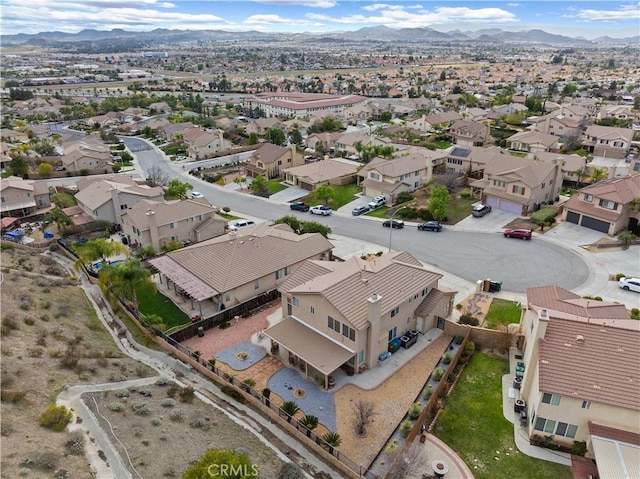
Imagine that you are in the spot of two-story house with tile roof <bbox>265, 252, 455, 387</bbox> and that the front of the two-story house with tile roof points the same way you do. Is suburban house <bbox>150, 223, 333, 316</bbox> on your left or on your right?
on your left

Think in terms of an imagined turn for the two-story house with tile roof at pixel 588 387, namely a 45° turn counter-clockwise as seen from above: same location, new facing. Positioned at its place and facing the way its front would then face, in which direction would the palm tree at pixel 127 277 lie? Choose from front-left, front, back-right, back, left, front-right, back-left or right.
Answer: front-left

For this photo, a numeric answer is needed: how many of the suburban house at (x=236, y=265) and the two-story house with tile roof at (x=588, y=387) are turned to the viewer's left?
0

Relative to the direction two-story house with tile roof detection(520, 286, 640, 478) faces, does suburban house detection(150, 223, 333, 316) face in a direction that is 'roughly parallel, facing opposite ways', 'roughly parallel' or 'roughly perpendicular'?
roughly parallel

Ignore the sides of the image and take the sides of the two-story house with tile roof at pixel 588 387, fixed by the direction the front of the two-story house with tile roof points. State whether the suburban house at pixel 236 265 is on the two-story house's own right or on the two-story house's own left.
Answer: on the two-story house's own left

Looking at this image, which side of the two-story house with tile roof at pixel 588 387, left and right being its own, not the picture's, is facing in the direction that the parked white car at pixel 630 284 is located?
front

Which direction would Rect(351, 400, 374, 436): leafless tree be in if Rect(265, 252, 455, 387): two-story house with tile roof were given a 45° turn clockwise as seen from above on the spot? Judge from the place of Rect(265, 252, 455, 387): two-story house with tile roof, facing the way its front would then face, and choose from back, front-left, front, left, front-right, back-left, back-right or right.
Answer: right

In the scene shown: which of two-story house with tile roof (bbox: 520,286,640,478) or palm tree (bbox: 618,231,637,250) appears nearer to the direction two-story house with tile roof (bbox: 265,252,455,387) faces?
the palm tree

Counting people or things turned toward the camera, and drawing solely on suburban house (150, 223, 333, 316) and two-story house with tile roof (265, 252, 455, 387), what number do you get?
0

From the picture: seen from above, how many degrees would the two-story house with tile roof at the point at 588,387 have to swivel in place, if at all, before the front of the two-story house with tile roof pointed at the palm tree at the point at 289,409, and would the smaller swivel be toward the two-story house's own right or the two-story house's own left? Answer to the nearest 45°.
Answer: approximately 135° to the two-story house's own left

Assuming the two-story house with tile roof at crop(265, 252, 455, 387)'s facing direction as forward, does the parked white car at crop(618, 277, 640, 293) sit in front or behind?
in front

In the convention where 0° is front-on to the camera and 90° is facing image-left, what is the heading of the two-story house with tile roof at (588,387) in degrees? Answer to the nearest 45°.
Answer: approximately 180°

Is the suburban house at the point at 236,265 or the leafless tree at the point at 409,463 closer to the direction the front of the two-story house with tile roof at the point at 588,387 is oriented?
the suburban house

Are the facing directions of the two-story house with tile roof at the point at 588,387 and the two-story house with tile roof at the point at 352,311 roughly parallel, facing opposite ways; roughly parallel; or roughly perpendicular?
roughly parallel

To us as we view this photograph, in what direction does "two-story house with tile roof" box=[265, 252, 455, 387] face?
facing away from the viewer and to the right of the viewer
